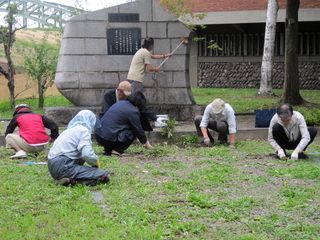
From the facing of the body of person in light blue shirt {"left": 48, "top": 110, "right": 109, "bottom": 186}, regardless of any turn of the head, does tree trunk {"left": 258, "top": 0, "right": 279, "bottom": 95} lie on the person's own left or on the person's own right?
on the person's own left

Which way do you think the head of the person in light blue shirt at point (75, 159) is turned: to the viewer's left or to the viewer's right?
to the viewer's right

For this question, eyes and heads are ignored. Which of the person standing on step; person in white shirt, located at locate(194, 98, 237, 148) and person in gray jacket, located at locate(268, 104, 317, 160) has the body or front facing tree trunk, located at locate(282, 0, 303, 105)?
the person standing on step

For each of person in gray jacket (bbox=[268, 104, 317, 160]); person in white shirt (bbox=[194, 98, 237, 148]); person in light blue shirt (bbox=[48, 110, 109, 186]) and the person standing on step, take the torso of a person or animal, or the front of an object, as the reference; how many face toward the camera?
2

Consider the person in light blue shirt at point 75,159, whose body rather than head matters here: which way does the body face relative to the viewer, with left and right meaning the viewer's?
facing to the right of the viewer

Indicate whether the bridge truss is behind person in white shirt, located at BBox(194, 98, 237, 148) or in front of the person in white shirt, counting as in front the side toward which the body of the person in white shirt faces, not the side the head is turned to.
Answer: behind

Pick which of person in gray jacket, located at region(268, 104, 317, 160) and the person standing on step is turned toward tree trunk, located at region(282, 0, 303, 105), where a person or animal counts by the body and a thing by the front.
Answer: the person standing on step

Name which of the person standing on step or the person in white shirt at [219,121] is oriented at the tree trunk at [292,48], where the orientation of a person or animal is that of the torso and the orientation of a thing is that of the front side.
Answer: the person standing on step

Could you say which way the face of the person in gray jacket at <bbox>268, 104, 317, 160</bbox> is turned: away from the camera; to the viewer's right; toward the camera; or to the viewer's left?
toward the camera

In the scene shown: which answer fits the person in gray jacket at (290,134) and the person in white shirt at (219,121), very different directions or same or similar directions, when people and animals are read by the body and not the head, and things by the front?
same or similar directions

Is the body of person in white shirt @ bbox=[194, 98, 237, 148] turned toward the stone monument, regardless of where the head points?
no

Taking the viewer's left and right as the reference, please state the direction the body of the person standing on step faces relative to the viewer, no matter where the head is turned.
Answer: facing away from the viewer and to the right of the viewer

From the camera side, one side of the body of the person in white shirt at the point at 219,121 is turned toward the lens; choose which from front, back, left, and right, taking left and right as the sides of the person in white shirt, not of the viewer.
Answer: front

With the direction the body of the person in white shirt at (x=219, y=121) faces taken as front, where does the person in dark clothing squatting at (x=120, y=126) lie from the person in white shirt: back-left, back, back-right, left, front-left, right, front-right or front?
front-right

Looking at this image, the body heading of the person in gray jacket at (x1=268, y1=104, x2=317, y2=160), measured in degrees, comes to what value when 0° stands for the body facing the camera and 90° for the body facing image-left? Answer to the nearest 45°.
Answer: approximately 0°

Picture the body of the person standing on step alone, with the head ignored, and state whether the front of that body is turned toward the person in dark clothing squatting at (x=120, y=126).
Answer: no

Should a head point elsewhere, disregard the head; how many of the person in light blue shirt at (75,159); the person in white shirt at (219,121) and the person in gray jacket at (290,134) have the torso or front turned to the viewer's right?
1

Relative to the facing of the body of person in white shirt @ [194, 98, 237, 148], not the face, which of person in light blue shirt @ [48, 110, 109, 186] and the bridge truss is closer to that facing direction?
the person in light blue shirt
